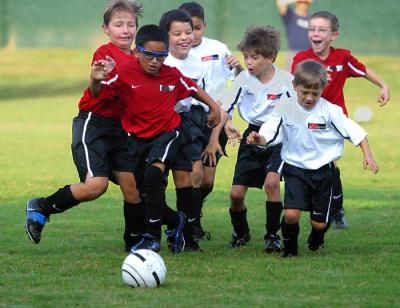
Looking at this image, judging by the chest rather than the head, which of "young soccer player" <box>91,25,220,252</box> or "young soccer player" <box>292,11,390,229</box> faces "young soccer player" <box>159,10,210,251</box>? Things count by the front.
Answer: "young soccer player" <box>292,11,390,229</box>

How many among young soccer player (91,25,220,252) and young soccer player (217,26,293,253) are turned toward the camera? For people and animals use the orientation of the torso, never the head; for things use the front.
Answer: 2

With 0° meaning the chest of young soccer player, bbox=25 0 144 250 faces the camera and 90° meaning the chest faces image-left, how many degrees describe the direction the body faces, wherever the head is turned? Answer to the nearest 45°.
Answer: approximately 315°

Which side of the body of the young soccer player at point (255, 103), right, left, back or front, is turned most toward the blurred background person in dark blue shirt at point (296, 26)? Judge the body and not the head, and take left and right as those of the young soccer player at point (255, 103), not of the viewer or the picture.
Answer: back

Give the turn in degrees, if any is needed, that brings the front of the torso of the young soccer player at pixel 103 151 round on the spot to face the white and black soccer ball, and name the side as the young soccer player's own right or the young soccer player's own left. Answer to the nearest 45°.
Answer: approximately 45° to the young soccer player's own right

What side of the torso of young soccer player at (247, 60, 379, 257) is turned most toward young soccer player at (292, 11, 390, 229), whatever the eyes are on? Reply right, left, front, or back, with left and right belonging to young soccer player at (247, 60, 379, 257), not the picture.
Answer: back
